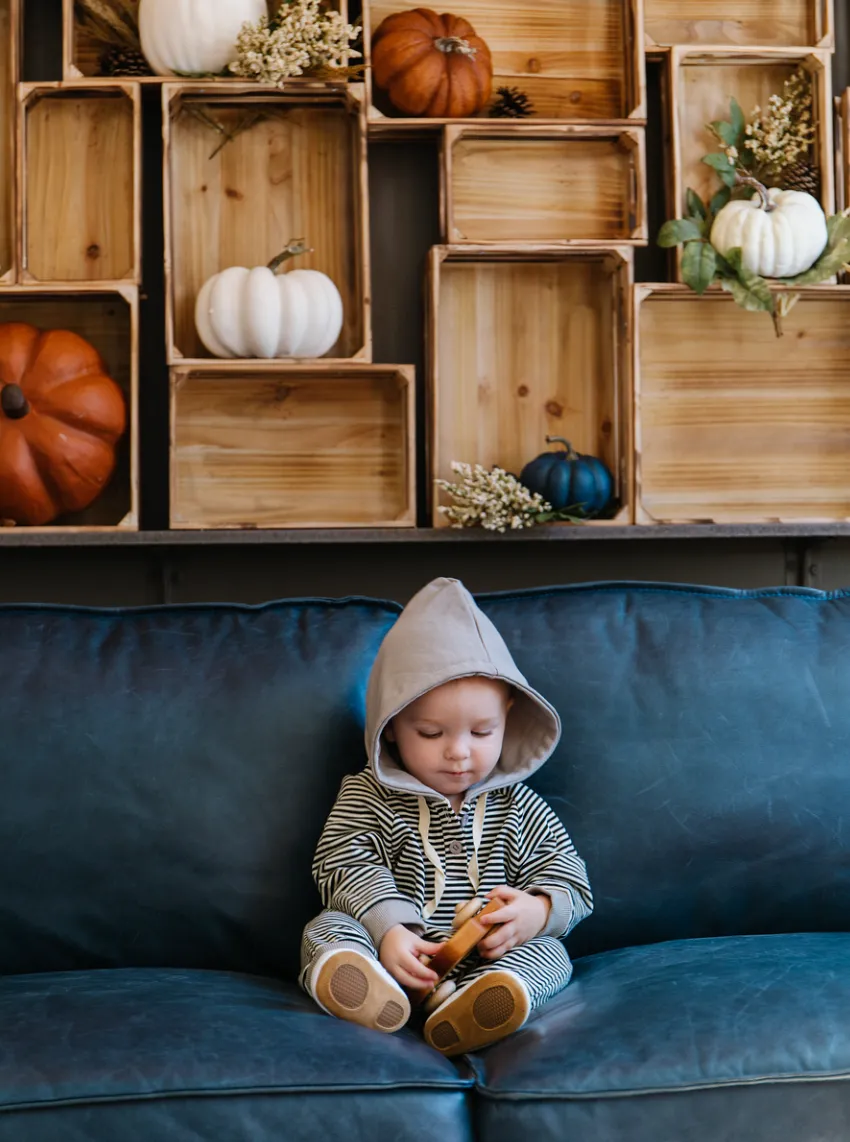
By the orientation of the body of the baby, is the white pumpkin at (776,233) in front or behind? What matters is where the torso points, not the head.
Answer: behind

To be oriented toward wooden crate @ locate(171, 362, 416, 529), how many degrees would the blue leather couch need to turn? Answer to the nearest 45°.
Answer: approximately 180°

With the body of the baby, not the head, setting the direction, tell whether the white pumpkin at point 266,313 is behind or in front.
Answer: behind

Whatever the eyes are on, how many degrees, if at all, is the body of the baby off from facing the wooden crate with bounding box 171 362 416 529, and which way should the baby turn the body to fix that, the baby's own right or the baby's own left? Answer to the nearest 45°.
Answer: approximately 180°

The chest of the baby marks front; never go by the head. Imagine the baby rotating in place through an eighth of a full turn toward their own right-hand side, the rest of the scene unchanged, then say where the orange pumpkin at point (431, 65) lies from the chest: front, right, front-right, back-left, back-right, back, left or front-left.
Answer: back-right

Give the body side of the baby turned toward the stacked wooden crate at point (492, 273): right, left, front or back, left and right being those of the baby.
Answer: back

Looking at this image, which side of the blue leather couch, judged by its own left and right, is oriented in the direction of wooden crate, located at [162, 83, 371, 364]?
back

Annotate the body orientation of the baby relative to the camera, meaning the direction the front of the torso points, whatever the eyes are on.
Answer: toward the camera

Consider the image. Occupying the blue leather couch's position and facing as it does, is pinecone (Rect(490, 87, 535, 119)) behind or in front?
behind

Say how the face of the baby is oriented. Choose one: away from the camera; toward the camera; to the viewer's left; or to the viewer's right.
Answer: toward the camera
